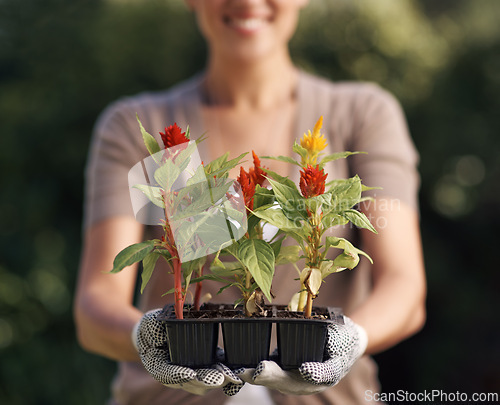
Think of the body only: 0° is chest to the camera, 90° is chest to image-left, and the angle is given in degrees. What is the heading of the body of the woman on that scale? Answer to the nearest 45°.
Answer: approximately 0°
